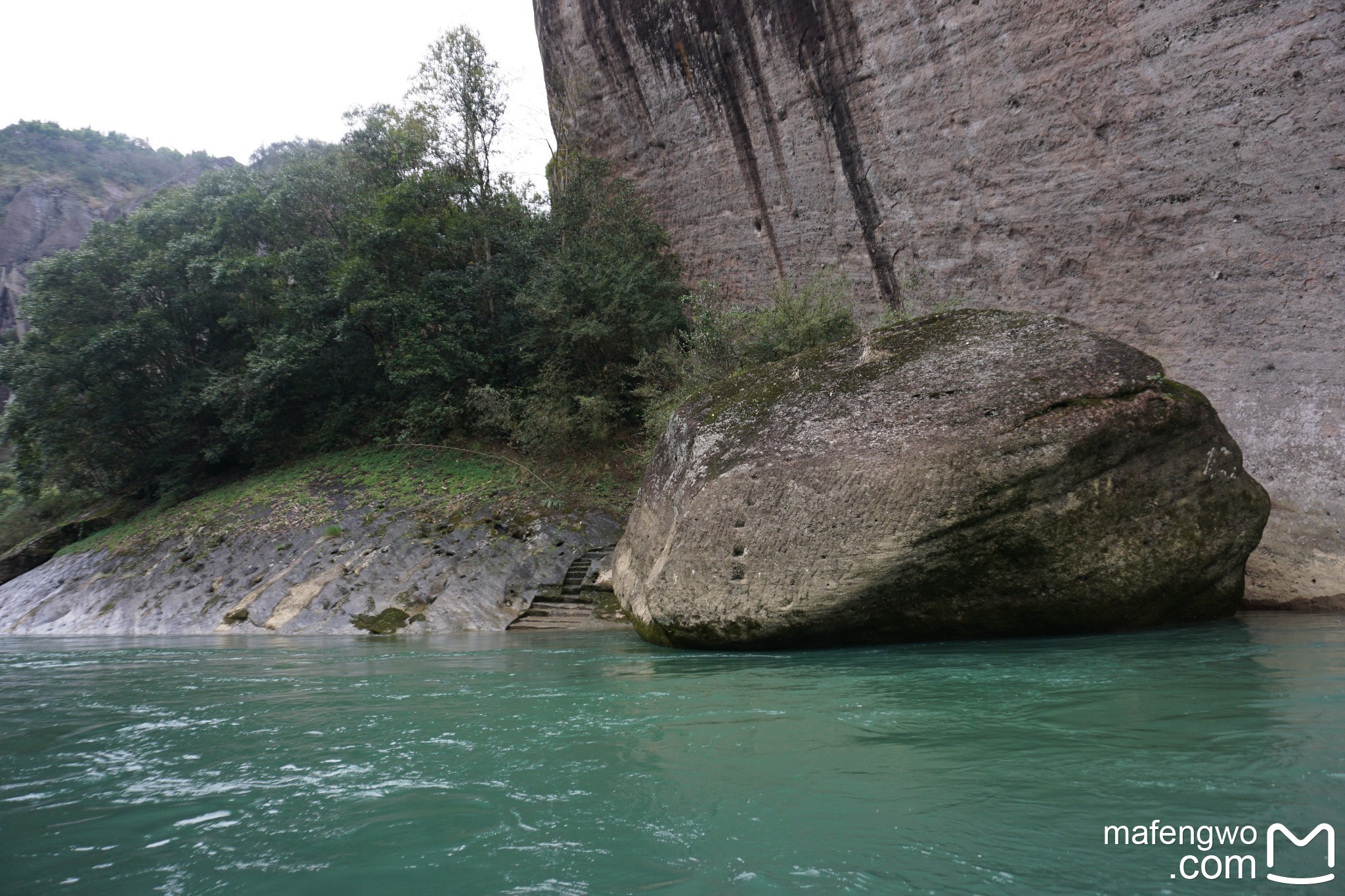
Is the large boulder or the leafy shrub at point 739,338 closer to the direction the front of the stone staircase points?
the large boulder

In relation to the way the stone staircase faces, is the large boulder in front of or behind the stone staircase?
in front

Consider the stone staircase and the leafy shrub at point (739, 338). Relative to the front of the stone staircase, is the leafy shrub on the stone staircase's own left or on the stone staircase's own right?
on the stone staircase's own left

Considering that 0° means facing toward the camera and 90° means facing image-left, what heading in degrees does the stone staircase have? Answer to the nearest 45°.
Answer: approximately 0°
